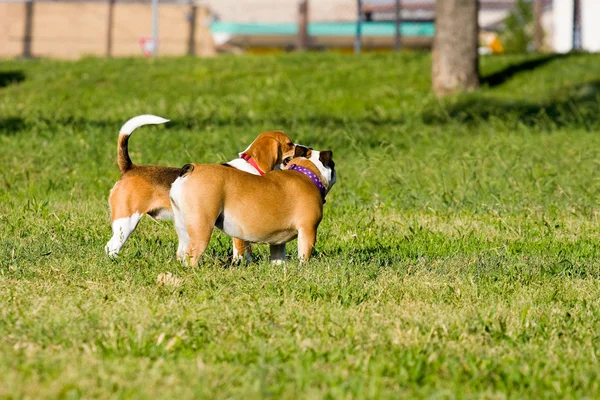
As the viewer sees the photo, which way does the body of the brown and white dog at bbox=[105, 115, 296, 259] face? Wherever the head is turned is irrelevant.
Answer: to the viewer's right

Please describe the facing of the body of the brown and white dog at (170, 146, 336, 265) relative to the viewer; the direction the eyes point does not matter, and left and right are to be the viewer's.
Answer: facing to the right of the viewer

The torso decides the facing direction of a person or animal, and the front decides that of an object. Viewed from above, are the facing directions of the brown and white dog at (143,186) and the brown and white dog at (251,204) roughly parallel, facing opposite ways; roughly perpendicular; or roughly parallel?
roughly parallel

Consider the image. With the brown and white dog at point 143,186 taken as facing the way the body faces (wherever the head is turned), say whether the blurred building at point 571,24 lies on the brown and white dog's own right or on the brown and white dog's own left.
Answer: on the brown and white dog's own left

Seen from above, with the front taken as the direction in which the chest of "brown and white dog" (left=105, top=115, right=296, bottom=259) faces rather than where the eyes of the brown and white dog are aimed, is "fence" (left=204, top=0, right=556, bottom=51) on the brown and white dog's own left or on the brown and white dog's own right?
on the brown and white dog's own left

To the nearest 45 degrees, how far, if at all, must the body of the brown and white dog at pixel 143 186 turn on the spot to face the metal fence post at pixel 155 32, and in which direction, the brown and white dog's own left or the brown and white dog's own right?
approximately 90° to the brown and white dog's own left

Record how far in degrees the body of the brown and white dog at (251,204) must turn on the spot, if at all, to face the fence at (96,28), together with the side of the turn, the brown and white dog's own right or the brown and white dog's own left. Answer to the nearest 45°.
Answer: approximately 90° to the brown and white dog's own left

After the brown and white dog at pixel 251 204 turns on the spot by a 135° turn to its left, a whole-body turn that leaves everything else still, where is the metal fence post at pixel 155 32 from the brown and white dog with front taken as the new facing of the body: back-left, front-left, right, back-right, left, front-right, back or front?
front-right

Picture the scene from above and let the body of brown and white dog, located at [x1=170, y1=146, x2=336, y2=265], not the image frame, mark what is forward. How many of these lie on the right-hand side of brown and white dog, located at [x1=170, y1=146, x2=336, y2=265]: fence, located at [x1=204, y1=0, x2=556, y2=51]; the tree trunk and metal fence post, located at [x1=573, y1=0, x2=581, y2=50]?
0

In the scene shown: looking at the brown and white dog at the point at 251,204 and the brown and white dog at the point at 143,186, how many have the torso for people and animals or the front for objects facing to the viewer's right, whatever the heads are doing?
2

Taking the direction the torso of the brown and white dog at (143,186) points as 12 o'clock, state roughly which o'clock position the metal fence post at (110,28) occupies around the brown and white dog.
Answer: The metal fence post is roughly at 9 o'clock from the brown and white dog.
